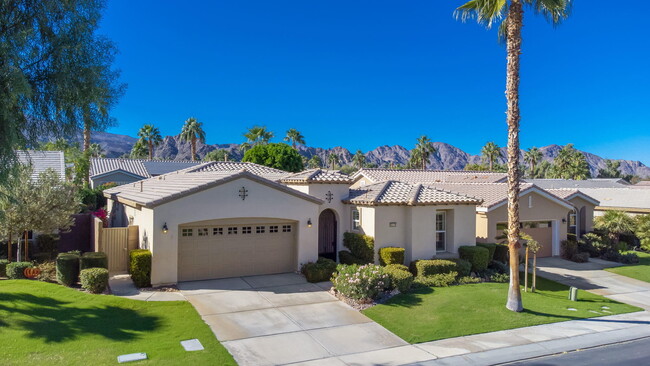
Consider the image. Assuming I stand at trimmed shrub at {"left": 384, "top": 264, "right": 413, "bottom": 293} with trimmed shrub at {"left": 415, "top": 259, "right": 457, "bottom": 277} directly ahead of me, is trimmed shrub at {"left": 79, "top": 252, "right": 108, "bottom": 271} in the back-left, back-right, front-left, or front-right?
back-left

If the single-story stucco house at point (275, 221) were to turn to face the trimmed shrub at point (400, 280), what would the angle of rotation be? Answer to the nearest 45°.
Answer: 0° — it already faces it

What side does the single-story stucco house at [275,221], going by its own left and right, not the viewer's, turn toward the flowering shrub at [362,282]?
front

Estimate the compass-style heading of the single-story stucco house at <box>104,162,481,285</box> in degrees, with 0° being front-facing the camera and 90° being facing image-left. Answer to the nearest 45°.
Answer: approximately 315°

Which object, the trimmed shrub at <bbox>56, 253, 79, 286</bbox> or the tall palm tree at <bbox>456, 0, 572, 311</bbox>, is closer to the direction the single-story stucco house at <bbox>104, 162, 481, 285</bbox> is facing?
the tall palm tree

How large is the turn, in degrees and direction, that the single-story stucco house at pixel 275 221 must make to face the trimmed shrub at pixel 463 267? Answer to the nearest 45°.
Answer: approximately 45° to its left

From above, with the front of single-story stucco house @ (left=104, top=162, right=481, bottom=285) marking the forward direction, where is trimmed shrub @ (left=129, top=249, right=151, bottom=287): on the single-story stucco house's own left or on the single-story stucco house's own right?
on the single-story stucco house's own right

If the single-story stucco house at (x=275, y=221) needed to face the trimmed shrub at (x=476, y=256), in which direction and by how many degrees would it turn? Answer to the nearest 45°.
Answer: approximately 45° to its left

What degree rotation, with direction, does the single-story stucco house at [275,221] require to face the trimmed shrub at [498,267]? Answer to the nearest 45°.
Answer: approximately 45° to its left

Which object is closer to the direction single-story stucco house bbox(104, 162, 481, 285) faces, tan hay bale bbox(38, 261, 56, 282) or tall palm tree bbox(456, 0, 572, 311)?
the tall palm tree
